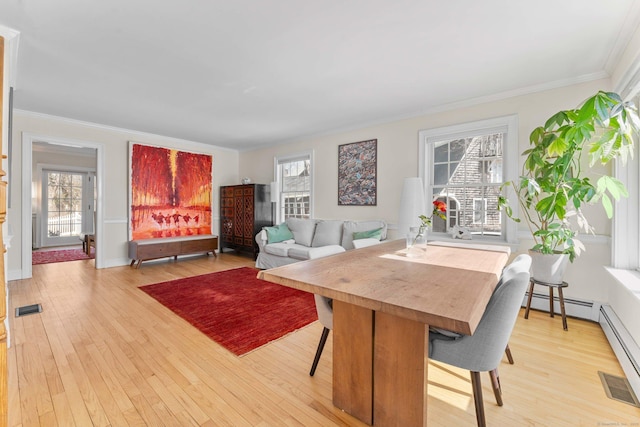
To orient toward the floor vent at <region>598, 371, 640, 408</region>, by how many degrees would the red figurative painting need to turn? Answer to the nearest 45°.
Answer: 0° — it already faces it

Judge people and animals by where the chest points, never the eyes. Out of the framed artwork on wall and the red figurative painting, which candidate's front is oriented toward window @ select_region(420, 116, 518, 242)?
the red figurative painting

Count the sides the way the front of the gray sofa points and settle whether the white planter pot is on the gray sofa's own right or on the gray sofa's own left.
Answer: on the gray sofa's own left

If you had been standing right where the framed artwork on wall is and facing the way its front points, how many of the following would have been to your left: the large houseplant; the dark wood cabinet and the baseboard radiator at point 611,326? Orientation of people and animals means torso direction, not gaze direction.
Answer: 2

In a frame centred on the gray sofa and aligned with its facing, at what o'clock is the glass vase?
The glass vase is roughly at 10 o'clock from the gray sofa.

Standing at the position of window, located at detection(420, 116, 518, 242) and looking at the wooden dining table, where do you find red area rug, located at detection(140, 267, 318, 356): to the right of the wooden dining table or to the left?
right

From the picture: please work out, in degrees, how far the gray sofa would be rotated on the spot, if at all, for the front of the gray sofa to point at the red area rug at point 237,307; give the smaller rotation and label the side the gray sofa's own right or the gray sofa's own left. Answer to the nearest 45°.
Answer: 0° — it already faces it

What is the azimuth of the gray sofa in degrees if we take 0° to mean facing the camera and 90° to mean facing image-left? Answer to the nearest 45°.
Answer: approximately 45°

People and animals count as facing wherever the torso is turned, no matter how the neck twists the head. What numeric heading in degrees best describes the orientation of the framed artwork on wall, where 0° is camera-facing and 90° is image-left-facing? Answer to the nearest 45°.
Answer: approximately 45°

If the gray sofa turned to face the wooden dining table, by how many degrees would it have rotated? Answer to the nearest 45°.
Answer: approximately 45° to its left
